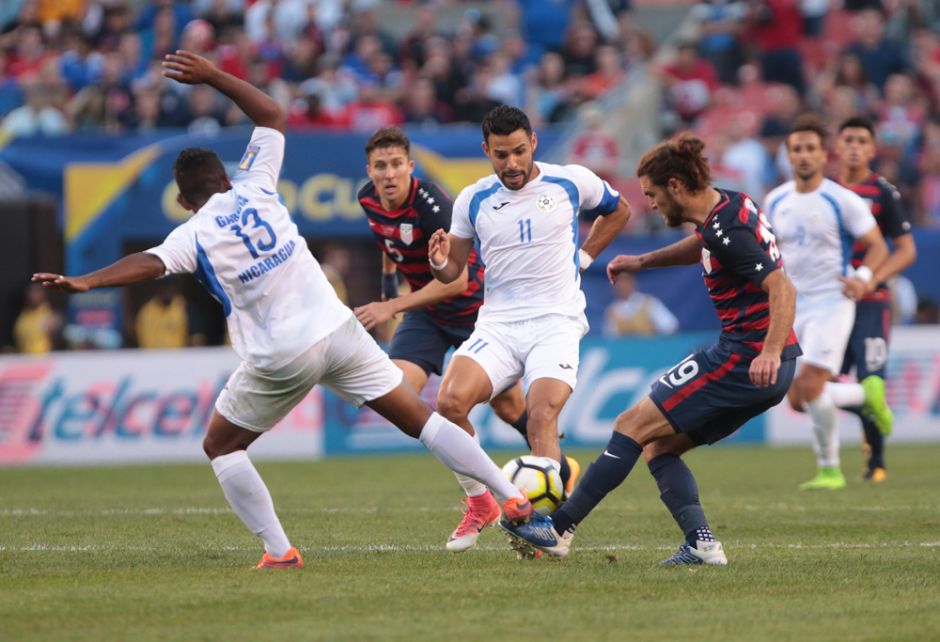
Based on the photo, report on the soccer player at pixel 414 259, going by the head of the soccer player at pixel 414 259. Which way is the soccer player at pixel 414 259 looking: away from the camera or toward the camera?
toward the camera

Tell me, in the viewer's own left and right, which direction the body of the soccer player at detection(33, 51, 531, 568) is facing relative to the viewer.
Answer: facing away from the viewer

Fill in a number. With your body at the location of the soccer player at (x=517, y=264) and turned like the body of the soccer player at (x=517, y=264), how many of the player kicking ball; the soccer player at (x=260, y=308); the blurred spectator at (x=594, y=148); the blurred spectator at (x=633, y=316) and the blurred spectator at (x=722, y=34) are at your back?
3

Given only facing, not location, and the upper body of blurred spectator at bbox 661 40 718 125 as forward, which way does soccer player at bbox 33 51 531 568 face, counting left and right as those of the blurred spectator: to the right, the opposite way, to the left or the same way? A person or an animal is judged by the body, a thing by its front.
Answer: the opposite way

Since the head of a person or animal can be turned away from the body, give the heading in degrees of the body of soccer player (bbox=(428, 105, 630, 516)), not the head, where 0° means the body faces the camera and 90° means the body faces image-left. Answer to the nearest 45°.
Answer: approximately 0°

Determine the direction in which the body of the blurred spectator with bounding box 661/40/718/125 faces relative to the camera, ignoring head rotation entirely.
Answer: toward the camera

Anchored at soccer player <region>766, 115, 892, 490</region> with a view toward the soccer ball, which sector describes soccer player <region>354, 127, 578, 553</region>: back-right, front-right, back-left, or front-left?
front-right

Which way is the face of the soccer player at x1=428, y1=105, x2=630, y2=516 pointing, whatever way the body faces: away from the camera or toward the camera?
toward the camera

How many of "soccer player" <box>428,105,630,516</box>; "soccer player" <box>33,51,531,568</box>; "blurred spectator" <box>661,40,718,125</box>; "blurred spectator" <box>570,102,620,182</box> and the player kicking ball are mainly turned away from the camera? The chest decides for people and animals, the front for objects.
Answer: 1

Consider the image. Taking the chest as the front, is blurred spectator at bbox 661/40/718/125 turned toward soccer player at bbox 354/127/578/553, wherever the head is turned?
yes

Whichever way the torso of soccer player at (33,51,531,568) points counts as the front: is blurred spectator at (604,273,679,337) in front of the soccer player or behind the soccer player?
in front

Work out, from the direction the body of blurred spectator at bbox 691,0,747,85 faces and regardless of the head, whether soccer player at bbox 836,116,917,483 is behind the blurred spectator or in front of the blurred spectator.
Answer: in front

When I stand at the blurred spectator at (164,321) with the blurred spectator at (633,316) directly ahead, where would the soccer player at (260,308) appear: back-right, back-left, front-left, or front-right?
front-right

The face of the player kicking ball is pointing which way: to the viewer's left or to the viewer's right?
to the viewer's left

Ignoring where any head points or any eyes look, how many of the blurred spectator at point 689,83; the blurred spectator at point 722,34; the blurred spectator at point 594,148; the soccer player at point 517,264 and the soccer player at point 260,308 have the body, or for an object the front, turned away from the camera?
1

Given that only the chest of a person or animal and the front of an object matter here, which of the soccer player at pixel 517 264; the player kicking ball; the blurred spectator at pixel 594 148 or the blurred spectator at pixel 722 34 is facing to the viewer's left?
the player kicking ball

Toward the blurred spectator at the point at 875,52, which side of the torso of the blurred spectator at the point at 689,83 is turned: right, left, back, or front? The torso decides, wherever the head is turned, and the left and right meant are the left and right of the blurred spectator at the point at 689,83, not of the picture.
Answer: left

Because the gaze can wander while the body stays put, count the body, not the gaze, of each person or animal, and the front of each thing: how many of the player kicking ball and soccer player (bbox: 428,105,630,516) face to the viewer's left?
1

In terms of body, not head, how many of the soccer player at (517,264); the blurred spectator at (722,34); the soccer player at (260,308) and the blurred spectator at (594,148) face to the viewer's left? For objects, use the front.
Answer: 0

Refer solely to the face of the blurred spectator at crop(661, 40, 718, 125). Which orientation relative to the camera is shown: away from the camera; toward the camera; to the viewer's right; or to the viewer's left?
toward the camera
